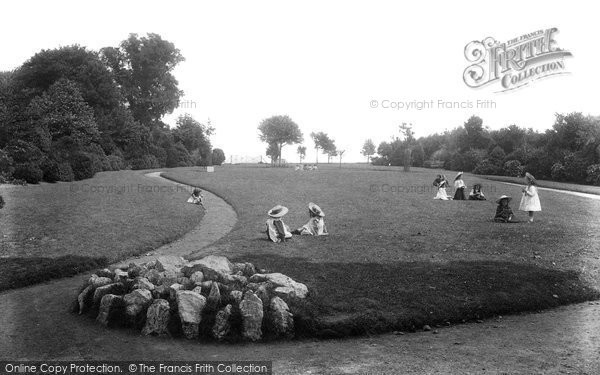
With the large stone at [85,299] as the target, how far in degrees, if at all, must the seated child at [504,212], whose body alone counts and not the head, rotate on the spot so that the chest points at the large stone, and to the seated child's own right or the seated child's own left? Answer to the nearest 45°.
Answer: approximately 45° to the seated child's own right

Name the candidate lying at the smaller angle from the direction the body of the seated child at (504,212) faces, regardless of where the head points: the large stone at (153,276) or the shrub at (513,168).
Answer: the large stone

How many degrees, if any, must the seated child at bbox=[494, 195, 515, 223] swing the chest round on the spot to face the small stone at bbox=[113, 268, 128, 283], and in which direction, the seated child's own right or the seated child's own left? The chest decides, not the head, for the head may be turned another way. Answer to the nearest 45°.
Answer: approximately 45° to the seated child's own right

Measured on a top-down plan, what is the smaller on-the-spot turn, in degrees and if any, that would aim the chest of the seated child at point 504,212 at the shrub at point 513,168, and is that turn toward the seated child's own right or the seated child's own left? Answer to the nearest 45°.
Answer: approximately 180°

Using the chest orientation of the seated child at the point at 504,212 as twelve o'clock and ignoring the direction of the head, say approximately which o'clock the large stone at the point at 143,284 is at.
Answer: The large stone is roughly at 1 o'clock from the seated child.

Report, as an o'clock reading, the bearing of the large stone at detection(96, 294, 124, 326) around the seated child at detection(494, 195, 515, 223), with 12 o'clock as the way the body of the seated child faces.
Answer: The large stone is roughly at 1 o'clock from the seated child.

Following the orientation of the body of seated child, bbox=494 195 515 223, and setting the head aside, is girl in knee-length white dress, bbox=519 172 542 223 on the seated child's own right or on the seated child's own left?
on the seated child's own left

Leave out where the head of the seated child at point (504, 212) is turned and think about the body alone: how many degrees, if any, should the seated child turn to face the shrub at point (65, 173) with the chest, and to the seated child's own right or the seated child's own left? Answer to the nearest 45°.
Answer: approximately 90° to the seated child's own right

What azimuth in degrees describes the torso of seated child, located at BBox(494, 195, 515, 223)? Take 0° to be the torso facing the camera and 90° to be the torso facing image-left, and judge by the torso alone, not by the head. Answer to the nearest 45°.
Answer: approximately 0°

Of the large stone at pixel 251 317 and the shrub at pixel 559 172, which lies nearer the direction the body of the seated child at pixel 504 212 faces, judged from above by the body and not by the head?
the large stone

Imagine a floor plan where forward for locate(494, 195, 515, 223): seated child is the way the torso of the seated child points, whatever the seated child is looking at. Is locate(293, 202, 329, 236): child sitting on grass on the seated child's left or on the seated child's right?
on the seated child's right

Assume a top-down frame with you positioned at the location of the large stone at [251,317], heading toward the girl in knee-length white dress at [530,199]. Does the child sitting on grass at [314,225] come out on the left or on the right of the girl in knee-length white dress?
left

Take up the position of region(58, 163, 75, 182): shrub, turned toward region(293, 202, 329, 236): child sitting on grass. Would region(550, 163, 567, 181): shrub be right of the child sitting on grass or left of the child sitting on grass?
left

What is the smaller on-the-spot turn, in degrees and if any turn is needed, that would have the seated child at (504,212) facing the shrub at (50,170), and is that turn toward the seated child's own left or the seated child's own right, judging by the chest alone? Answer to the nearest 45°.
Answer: approximately 90° to the seated child's own right
